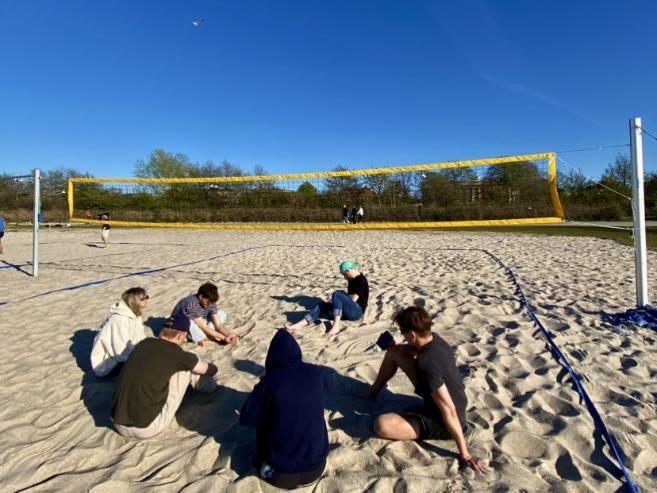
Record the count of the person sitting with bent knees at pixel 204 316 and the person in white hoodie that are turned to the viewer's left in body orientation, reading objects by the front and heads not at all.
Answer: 0

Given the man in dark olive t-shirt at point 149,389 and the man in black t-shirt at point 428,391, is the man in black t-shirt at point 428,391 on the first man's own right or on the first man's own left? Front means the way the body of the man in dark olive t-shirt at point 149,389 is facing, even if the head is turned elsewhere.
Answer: on the first man's own right

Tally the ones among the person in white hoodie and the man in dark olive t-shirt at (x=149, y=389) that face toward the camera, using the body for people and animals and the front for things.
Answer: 0

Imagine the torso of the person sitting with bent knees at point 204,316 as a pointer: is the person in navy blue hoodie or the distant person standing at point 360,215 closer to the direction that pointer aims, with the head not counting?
the person in navy blue hoodie

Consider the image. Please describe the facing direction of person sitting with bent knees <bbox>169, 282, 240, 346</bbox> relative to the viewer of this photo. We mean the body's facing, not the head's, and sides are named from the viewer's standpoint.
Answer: facing the viewer and to the right of the viewer

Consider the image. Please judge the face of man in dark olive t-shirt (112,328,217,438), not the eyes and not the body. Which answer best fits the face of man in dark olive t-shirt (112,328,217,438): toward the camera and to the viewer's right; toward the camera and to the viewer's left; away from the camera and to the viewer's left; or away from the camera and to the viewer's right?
away from the camera and to the viewer's right

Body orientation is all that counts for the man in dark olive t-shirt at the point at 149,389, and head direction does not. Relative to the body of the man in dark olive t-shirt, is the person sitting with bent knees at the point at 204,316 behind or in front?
in front

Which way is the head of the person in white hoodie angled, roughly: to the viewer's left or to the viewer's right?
to the viewer's right

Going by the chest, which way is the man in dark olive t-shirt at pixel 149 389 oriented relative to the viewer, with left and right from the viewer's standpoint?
facing away from the viewer and to the right of the viewer

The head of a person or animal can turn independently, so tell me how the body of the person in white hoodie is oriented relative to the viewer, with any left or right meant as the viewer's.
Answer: facing to the right of the viewer
